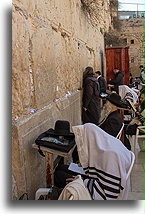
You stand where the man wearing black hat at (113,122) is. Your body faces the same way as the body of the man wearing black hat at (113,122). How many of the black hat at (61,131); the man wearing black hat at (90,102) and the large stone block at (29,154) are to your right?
1

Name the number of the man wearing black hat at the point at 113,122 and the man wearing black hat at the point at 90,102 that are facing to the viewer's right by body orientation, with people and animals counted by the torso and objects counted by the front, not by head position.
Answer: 0

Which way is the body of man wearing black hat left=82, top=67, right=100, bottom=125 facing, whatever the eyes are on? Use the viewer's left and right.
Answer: facing away from the viewer and to the left of the viewer

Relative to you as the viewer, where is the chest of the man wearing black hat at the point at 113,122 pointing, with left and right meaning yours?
facing to the left of the viewer

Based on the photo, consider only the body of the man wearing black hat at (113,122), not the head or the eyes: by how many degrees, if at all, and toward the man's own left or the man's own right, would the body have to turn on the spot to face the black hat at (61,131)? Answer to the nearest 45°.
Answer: approximately 45° to the man's own left

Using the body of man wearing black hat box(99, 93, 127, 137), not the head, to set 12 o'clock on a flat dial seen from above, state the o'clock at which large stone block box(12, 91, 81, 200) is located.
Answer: The large stone block is roughly at 10 o'clock from the man wearing black hat.

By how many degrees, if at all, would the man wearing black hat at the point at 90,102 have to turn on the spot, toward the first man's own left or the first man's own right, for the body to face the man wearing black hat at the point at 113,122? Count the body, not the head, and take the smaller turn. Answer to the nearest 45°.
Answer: approximately 135° to the first man's own left

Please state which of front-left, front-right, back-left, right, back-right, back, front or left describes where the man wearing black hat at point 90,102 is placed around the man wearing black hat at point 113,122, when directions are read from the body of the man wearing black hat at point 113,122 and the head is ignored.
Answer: right

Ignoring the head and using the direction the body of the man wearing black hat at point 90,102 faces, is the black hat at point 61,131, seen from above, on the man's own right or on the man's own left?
on the man's own left
